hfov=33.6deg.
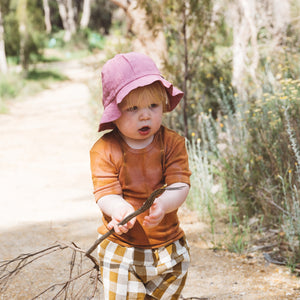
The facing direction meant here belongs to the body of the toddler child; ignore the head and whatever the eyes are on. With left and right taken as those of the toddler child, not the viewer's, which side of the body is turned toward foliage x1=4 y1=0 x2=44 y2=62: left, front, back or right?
back

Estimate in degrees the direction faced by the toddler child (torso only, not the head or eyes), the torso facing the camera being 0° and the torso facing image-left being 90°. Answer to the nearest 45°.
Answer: approximately 0°

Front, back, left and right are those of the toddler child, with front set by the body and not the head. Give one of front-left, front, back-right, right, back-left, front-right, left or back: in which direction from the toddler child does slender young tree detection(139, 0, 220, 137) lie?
back

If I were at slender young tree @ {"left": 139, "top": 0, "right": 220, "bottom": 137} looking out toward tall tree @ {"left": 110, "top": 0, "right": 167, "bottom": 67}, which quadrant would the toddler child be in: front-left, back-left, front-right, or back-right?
back-left

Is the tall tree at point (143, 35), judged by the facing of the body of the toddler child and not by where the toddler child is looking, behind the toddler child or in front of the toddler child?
behind

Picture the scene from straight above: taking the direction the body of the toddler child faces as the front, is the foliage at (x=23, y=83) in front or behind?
behind
